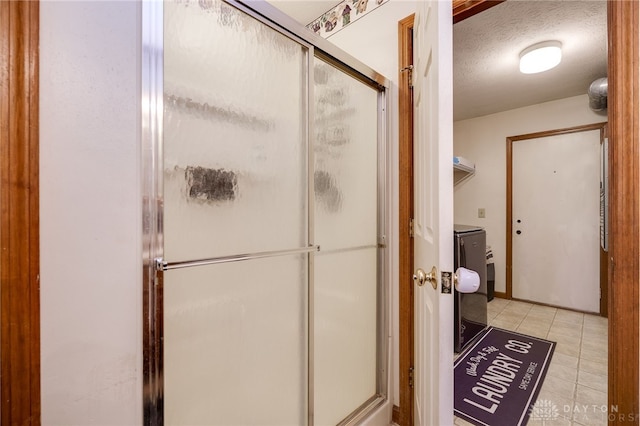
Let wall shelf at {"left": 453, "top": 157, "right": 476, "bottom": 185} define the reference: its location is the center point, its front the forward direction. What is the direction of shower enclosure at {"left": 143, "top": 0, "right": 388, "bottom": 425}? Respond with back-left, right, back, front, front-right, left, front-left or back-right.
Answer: front-right

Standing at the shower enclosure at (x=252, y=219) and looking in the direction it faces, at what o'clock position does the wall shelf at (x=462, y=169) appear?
The wall shelf is roughly at 9 o'clock from the shower enclosure.

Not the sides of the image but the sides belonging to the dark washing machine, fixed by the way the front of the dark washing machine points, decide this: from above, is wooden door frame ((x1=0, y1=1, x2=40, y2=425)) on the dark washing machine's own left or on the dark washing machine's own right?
on the dark washing machine's own right

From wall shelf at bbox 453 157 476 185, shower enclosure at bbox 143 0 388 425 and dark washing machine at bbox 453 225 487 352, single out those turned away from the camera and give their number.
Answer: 0

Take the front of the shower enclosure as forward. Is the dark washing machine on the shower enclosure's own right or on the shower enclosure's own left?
on the shower enclosure's own left

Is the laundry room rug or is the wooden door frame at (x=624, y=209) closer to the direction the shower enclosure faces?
the wooden door frame

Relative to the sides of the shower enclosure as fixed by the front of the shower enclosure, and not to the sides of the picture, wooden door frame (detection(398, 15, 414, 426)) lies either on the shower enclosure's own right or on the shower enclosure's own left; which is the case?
on the shower enclosure's own left

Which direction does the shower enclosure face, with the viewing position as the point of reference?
facing the viewer and to the right of the viewer

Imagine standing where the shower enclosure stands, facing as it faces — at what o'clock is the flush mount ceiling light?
The flush mount ceiling light is roughly at 10 o'clock from the shower enclosure.

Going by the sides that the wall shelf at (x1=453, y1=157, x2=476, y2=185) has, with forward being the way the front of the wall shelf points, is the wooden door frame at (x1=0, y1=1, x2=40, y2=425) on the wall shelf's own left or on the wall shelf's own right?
on the wall shelf's own right
